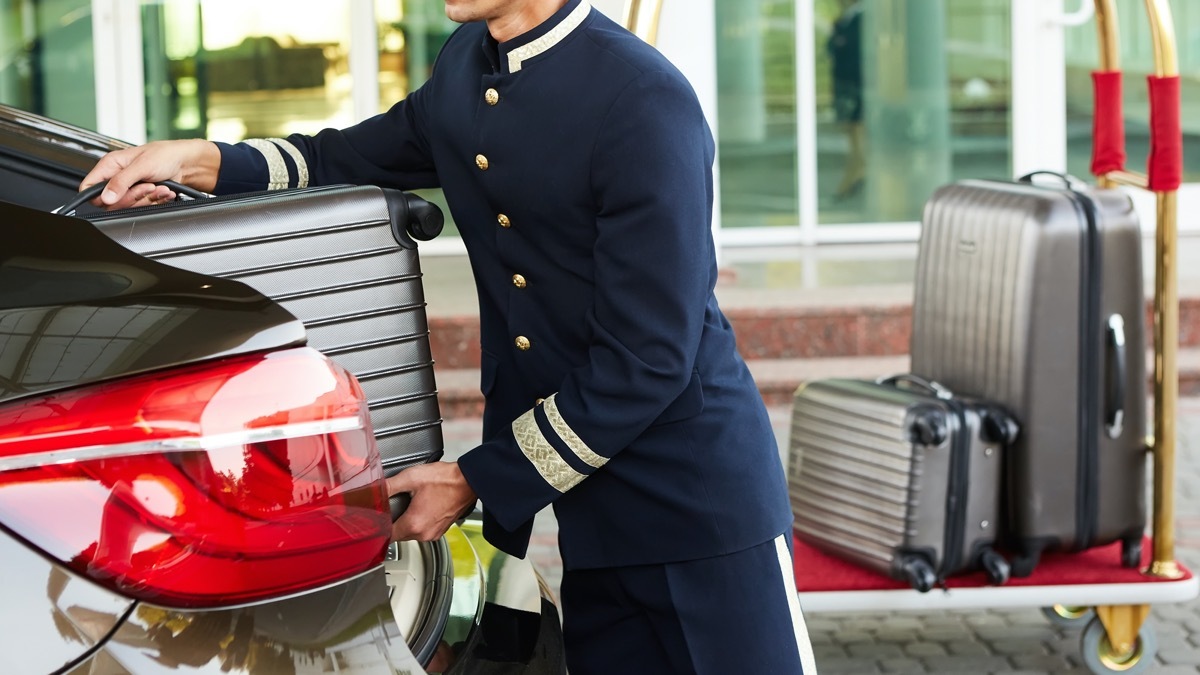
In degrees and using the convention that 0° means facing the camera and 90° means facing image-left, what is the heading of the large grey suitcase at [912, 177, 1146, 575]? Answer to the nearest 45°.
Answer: approximately 45°
